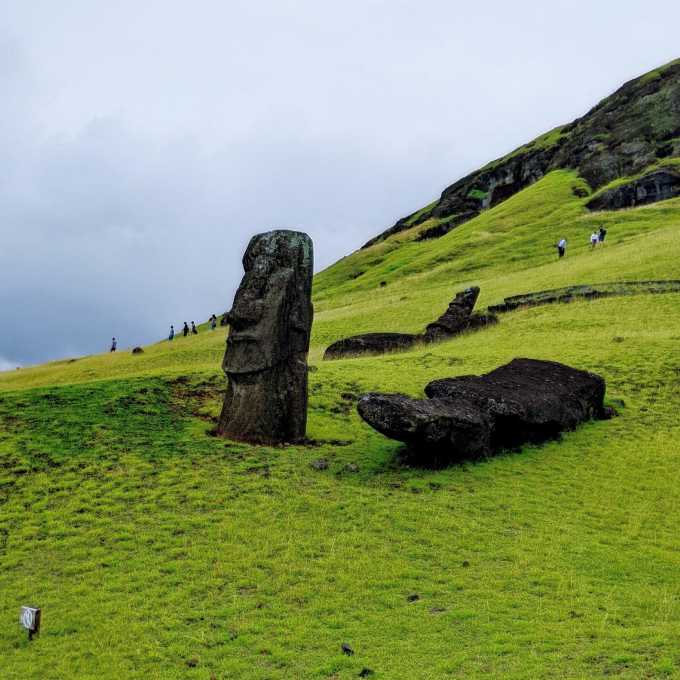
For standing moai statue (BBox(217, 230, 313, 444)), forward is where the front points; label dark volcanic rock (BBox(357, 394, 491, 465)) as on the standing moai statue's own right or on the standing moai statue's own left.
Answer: on the standing moai statue's own left

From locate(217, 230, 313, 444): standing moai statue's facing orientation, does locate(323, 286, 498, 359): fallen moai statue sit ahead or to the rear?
to the rear

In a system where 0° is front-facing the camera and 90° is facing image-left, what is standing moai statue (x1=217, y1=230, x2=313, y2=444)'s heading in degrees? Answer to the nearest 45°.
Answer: approximately 45°

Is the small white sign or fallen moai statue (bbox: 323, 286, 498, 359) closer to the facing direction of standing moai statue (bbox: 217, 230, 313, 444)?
the small white sign

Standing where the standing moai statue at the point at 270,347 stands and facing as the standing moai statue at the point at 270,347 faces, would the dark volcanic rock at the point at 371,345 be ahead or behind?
behind
